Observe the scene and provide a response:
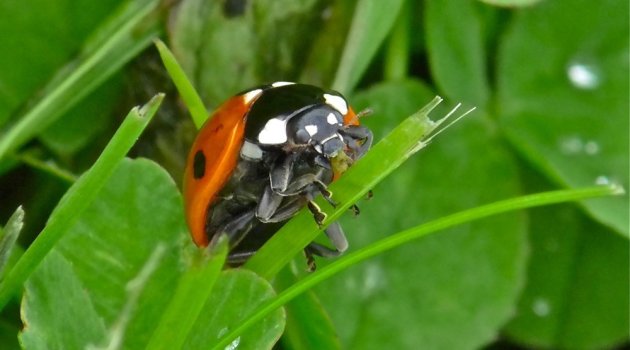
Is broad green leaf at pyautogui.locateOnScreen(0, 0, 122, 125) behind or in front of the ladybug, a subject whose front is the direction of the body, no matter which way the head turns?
behind

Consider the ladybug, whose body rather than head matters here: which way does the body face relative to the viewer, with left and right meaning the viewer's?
facing the viewer and to the right of the viewer
